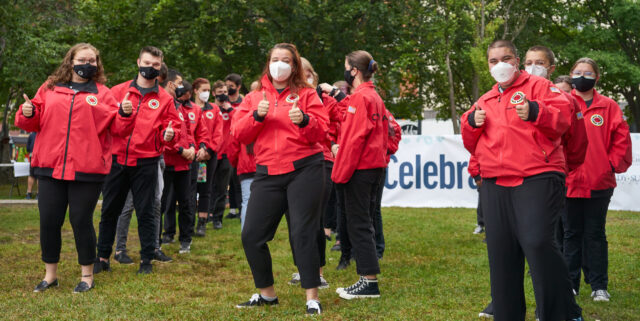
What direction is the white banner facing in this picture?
toward the camera

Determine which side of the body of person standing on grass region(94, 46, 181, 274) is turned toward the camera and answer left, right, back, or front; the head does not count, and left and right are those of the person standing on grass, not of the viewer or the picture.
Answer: front

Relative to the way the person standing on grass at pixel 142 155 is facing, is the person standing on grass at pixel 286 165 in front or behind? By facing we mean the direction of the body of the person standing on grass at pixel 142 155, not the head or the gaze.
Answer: in front

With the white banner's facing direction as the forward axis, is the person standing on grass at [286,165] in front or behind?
in front

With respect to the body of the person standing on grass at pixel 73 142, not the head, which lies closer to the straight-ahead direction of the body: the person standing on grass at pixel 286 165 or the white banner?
the person standing on grass

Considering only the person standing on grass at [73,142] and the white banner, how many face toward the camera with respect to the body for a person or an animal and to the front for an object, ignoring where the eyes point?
2

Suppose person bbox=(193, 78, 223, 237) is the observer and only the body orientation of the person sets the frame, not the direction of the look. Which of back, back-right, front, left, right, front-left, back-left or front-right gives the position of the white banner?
back-left

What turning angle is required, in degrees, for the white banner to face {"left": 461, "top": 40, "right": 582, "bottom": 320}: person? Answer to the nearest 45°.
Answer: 0° — it already faces them

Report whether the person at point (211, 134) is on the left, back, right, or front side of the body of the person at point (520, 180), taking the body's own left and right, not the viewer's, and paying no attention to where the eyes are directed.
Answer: right

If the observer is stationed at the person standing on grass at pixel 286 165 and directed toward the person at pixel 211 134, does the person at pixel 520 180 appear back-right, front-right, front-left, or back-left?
back-right

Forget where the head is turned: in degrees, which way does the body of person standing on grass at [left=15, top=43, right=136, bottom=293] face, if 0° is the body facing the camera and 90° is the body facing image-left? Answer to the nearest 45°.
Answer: approximately 0°

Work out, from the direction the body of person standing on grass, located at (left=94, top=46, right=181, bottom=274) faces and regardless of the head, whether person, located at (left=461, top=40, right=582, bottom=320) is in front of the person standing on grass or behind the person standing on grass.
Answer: in front
